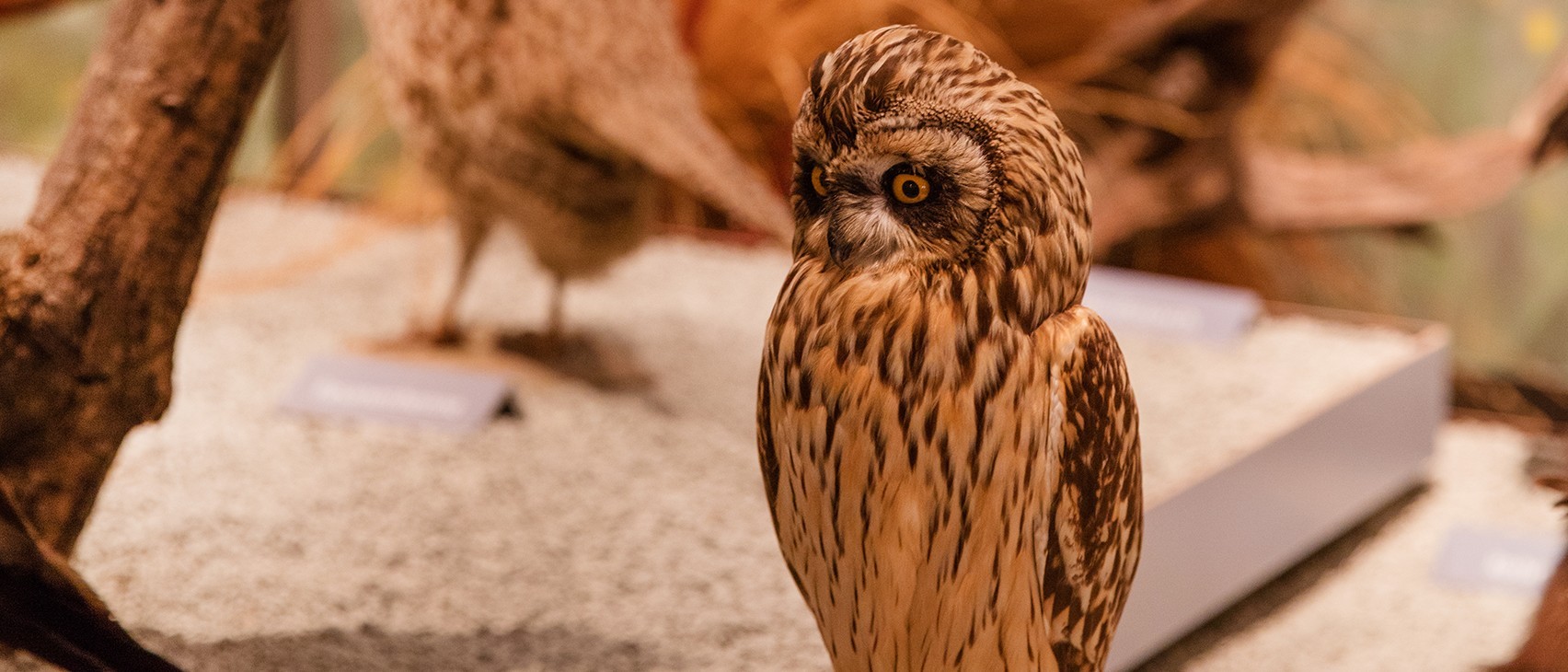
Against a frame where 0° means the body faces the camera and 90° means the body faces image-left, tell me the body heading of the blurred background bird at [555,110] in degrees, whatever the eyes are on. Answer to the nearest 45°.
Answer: approximately 90°

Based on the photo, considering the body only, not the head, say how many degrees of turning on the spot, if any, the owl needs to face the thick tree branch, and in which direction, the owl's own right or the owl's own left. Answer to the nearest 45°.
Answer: approximately 45° to the owl's own right

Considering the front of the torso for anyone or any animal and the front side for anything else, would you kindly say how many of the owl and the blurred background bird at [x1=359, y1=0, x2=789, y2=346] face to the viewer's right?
0

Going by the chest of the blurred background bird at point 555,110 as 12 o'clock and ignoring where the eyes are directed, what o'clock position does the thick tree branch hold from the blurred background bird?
The thick tree branch is roughly at 10 o'clock from the blurred background bird.

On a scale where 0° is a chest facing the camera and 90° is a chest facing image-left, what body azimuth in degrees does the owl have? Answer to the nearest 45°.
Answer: approximately 45°

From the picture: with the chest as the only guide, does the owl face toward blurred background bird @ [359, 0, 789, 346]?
no

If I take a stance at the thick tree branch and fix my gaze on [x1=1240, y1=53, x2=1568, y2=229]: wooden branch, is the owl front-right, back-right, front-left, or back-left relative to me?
front-right

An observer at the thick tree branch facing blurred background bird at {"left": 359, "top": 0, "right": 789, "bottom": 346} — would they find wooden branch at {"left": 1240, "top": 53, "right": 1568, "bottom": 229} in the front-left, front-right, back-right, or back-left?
front-right

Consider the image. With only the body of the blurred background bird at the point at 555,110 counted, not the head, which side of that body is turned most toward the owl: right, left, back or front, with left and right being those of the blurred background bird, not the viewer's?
left
